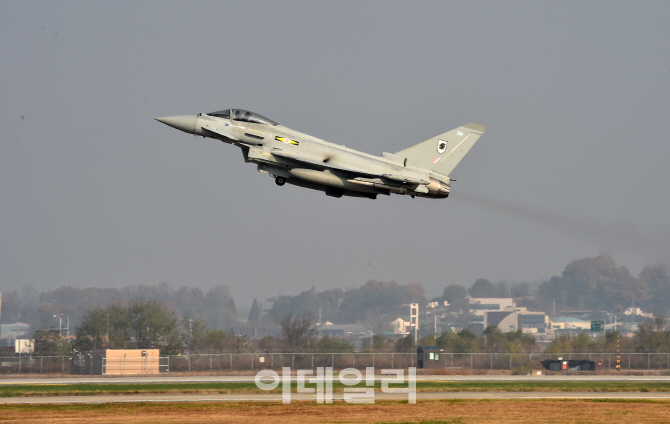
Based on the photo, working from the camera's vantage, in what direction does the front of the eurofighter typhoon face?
facing to the left of the viewer
